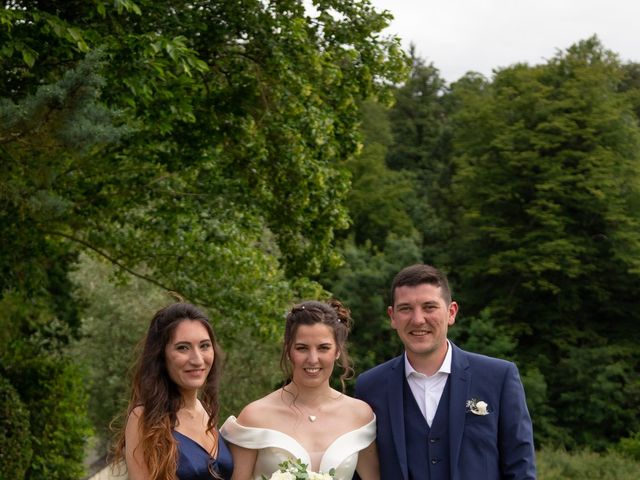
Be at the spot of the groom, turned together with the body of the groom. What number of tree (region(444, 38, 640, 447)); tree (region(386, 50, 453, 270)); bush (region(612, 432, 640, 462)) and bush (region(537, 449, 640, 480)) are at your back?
4

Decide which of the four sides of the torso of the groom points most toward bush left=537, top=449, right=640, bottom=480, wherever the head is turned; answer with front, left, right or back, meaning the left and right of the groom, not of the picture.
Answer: back

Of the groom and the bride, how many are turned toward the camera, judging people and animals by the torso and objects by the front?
2

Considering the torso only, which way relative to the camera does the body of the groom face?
toward the camera

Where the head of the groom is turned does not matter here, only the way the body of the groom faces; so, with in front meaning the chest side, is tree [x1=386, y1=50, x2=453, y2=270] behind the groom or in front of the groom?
behind

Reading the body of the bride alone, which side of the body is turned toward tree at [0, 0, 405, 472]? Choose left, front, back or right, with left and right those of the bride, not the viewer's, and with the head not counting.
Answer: back

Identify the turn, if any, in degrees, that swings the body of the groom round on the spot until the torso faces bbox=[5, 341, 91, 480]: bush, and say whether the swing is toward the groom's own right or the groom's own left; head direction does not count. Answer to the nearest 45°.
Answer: approximately 135° to the groom's own right
